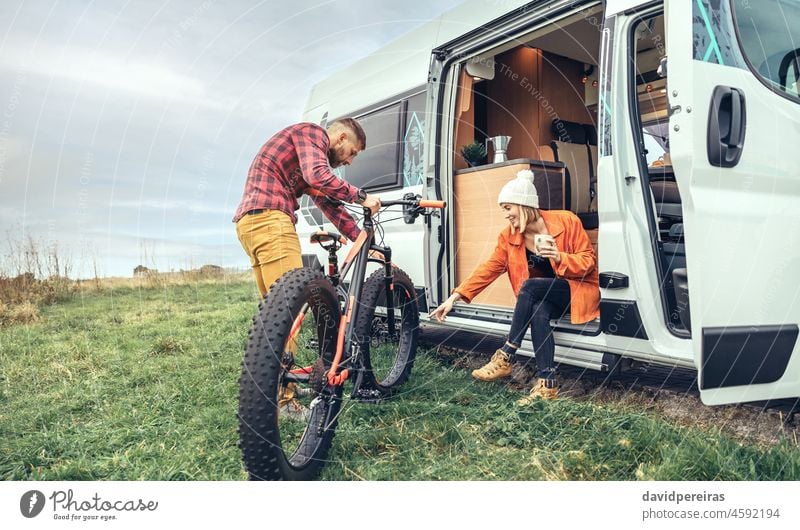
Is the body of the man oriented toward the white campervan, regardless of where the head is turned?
yes

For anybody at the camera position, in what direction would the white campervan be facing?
facing the viewer and to the right of the viewer

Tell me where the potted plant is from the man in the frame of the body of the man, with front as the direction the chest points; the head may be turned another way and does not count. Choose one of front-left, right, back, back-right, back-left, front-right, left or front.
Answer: front-left

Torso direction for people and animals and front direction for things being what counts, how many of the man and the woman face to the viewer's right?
1

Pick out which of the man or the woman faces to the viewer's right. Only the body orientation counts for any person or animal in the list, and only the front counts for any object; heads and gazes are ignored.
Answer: the man

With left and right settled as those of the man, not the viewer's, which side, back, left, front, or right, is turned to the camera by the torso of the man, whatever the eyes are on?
right

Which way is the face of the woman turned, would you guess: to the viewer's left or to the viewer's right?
to the viewer's left

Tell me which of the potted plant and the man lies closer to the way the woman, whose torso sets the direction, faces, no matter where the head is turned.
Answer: the man

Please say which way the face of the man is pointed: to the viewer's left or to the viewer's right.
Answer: to the viewer's right

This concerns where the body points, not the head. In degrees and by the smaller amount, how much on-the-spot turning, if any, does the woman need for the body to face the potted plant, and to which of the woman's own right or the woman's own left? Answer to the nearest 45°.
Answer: approximately 135° to the woman's own right

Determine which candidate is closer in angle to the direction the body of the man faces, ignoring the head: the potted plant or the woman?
the woman

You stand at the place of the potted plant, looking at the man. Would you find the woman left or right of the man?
left

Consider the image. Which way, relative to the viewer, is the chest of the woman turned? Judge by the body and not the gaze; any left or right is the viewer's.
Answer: facing the viewer and to the left of the viewer
